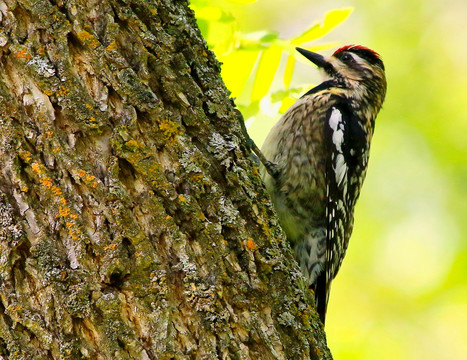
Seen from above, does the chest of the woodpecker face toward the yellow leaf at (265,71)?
no

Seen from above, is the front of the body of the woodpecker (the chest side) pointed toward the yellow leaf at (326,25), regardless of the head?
no

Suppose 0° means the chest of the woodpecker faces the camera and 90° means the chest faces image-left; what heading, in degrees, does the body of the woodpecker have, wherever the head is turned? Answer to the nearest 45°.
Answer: approximately 90°

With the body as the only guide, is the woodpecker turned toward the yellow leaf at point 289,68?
no
